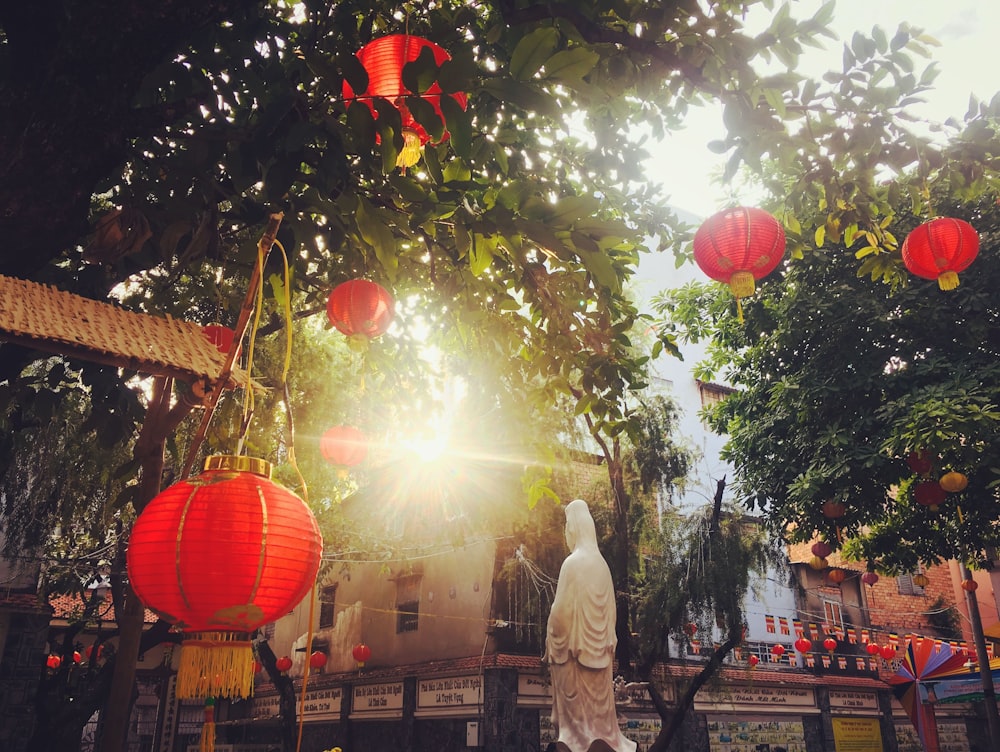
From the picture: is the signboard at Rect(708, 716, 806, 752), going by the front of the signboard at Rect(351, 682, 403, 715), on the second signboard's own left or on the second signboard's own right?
on the second signboard's own left

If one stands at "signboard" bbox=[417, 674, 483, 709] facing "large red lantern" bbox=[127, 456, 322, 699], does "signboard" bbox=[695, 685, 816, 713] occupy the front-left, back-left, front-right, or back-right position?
back-left

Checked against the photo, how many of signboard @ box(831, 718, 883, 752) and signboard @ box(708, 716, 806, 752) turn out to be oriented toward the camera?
2

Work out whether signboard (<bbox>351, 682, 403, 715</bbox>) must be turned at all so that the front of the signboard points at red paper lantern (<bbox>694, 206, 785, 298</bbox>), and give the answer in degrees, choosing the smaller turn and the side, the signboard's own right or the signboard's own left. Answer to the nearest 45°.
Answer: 0° — it already faces it

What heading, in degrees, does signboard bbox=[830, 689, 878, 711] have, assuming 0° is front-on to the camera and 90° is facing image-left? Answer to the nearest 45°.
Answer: approximately 0°
